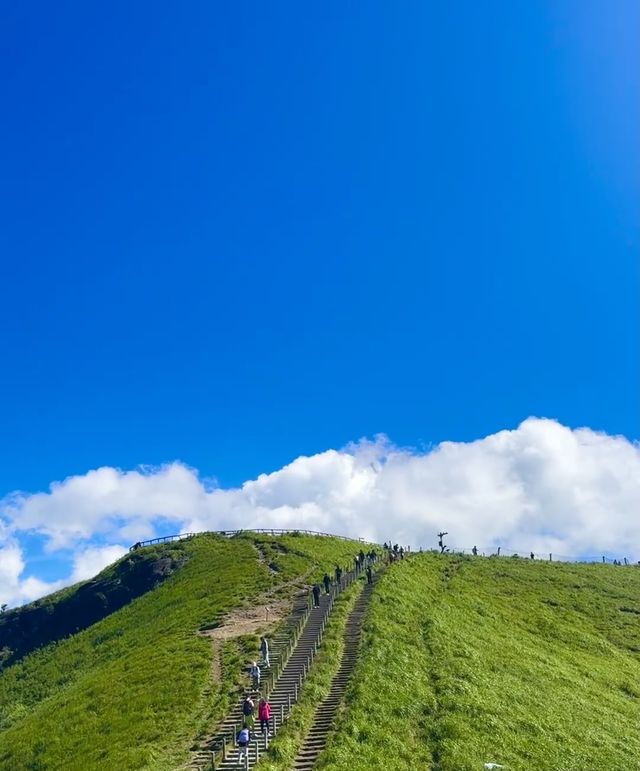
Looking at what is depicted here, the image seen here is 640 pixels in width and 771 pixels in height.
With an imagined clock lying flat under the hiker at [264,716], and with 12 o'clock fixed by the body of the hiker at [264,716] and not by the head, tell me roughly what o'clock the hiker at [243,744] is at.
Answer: the hiker at [243,744] is roughly at 7 o'clock from the hiker at [264,716].

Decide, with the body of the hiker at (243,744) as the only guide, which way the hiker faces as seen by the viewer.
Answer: away from the camera

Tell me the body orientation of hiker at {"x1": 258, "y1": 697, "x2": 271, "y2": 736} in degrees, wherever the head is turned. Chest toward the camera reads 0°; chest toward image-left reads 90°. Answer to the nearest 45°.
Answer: approximately 180°

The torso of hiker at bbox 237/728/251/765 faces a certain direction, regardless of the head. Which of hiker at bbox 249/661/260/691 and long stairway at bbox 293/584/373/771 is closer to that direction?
the hiker

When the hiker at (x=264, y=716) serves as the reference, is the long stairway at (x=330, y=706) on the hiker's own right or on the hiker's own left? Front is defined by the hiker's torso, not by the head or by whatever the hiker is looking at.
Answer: on the hiker's own right

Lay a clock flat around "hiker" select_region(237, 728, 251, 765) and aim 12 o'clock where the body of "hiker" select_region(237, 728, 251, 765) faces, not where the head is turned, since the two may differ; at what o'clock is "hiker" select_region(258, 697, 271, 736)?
"hiker" select_region(258, 697, 271, 736) is roughly at 1 o'clock from "hiker" select_region(237, 728, 251, 765).

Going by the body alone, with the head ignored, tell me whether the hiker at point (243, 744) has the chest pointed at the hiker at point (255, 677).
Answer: yes

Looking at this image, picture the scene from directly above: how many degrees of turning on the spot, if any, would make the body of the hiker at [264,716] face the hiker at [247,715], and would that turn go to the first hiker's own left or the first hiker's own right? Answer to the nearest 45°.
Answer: approximately 45° to the first hiker's own left

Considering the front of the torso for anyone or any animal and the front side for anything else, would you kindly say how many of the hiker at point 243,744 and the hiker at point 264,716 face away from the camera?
2

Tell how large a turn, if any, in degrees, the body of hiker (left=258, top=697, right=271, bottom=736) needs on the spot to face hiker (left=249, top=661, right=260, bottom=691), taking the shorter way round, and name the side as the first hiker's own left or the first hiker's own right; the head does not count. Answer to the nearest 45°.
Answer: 0° — they already face them
